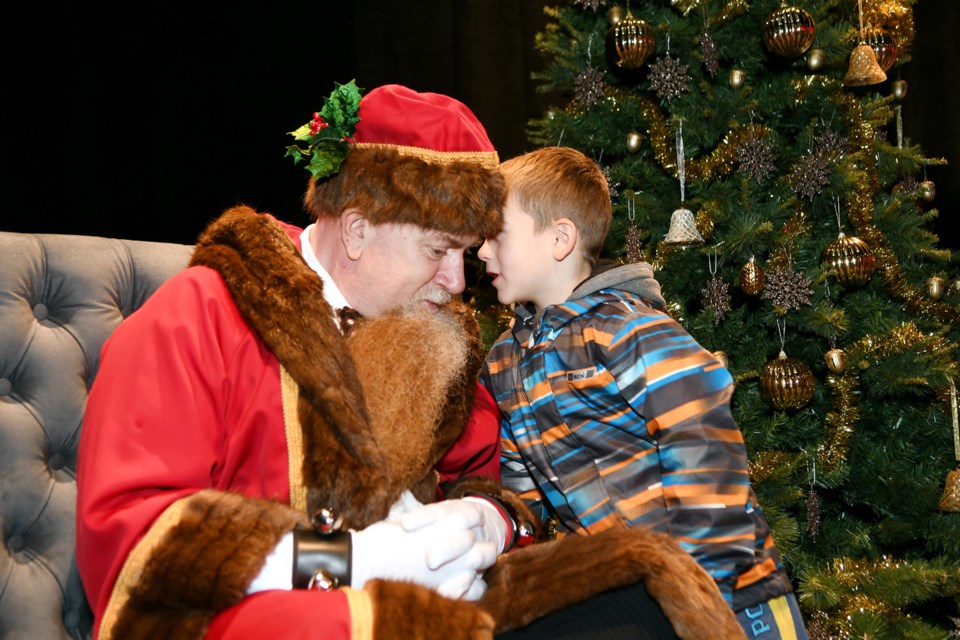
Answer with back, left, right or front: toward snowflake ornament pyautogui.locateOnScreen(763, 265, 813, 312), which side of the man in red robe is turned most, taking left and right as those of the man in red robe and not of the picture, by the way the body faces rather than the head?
left

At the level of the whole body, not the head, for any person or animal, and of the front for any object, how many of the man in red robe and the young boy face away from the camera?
0

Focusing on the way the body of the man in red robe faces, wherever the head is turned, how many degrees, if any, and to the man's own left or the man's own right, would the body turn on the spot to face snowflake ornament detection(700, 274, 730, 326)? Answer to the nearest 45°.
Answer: approximately 90° to the man's own left

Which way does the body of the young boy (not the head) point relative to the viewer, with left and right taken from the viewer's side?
facing the viewer and to the left of the viewer

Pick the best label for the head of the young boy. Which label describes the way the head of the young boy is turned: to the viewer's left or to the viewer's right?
to the viewer's left

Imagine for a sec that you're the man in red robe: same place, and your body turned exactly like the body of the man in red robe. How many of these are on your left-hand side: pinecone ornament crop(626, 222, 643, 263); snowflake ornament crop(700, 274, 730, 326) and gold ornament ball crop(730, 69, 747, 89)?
3

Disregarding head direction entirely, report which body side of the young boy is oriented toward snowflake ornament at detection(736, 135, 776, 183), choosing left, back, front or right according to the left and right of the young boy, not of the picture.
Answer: back

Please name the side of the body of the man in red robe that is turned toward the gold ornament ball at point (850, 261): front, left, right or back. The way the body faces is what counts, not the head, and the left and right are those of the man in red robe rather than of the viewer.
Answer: left

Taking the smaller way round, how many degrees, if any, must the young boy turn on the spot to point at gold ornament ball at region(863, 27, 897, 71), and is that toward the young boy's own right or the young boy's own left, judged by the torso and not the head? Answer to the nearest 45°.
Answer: approximately 180°

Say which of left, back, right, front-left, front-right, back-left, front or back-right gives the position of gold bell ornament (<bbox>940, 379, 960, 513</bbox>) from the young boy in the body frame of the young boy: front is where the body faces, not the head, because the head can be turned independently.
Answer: back

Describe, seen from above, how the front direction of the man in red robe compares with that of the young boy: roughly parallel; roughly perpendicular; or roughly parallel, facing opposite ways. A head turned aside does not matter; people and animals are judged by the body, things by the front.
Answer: roughly perpendicular

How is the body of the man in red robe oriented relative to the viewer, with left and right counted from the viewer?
facing the viewer and to the right of the viewer
